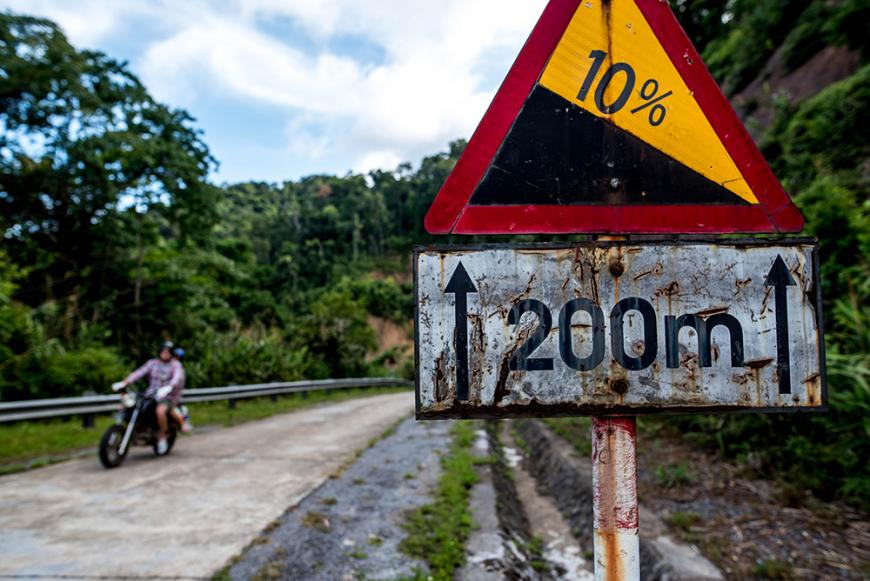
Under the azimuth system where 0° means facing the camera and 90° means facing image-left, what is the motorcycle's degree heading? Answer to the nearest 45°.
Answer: approximately 45°

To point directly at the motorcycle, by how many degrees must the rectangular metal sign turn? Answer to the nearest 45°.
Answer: approximately 135° to its right

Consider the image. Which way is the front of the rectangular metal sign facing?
toward the camera

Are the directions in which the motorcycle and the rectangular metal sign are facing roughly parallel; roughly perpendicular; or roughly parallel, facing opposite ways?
roughly parallel

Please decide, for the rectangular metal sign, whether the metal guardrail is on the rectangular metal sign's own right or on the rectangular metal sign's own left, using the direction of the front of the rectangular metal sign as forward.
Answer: on the rectangular metal sign's own right

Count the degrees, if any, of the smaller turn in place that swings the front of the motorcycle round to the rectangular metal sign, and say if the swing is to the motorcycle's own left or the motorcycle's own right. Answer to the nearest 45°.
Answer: approximately 45° to the motorcycle's own left

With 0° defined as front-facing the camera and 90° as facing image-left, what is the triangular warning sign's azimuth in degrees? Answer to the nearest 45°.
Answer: approximately 0°

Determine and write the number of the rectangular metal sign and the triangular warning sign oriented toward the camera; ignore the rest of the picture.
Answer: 2
